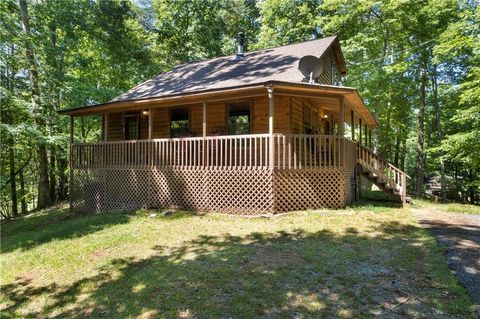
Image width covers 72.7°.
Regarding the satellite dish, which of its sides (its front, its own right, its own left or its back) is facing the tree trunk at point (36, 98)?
right

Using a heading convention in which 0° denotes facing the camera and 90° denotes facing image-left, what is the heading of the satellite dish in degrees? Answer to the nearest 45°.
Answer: approximately 0°

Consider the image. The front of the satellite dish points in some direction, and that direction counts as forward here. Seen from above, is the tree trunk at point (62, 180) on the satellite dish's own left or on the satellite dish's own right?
on the satellite dish's own right

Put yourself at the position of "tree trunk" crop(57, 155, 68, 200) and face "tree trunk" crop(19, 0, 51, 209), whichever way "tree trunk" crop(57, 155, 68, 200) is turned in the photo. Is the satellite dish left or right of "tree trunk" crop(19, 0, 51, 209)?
left
